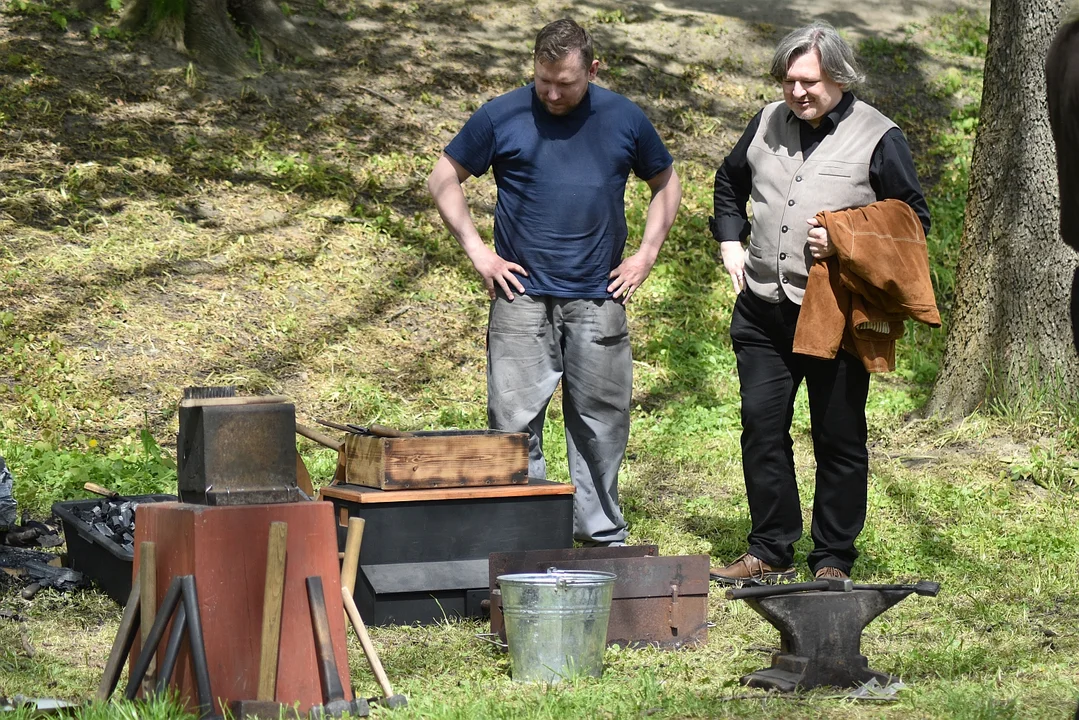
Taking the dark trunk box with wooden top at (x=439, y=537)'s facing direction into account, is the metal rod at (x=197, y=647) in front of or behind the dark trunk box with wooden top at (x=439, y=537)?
in front

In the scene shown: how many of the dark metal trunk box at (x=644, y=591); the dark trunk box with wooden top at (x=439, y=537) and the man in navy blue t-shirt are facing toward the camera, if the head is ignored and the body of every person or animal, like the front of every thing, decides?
3

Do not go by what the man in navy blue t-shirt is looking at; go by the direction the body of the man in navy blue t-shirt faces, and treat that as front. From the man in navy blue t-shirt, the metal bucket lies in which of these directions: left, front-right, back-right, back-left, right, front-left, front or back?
front

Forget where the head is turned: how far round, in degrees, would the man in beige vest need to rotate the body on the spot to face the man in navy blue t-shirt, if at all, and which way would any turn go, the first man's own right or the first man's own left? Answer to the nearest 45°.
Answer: approximately 45° to the first man's own right

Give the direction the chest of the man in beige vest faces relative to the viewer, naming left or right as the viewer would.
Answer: facing the viewer and to the left of the viewer

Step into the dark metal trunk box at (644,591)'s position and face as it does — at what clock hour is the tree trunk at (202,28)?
The tree trunk is roughly at 5 o'clock from the dark metal trunk box.

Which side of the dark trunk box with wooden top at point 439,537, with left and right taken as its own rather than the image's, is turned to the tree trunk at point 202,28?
back

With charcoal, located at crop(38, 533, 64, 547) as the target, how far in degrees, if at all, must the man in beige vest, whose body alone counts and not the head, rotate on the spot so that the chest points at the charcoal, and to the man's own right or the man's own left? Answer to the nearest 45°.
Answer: approximately 45° to the man's own right

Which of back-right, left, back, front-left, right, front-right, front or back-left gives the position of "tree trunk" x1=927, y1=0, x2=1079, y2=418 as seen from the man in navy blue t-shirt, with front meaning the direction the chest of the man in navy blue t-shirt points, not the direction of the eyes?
back-left

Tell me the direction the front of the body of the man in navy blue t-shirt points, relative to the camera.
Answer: toward the camera

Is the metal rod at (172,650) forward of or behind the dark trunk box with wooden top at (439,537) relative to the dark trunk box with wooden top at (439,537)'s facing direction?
forward

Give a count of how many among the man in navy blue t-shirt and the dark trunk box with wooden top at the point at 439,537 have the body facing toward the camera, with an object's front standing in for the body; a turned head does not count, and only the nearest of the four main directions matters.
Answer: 2

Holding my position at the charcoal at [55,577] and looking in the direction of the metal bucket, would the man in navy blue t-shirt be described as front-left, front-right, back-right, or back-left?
front-left

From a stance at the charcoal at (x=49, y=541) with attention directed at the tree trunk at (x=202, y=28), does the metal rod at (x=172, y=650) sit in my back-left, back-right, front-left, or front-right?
back-right

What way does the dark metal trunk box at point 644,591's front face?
toward the camera
